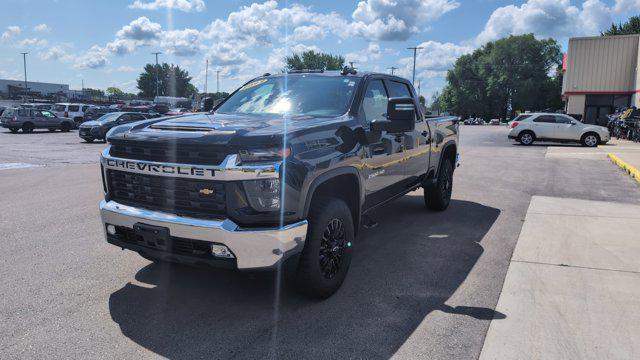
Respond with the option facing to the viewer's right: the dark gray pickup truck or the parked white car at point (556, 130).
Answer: the parked white car

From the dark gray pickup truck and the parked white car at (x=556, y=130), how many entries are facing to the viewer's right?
1

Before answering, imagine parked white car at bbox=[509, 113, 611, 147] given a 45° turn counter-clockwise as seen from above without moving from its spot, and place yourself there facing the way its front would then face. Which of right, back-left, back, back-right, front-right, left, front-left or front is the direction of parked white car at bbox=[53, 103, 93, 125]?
back-left

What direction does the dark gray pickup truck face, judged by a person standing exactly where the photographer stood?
facing the viewer and to the left of the viewer

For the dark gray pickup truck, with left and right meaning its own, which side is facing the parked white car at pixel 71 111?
right

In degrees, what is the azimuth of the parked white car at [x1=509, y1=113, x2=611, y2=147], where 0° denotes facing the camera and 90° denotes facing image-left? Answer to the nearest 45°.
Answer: approximately 270°

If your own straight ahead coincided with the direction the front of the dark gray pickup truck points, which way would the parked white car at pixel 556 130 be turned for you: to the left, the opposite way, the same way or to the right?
to the left

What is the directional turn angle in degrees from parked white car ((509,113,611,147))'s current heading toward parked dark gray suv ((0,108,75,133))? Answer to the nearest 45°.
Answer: approximately 180°

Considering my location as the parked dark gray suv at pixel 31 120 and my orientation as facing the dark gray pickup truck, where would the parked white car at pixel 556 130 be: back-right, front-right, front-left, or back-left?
front-left

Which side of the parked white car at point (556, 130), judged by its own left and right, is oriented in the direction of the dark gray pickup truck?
right

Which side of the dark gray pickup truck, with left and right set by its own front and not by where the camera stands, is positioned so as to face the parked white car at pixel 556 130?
back
